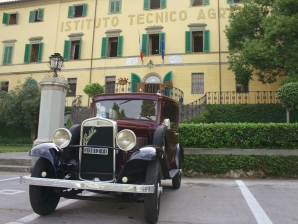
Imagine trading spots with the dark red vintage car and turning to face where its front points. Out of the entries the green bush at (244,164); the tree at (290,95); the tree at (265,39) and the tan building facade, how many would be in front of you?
0

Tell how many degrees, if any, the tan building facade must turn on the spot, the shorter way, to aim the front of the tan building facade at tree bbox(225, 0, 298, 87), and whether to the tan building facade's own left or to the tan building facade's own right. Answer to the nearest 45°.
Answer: approximately 45° to the tan building facade's own left

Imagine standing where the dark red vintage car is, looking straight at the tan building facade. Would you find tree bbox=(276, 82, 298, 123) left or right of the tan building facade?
right

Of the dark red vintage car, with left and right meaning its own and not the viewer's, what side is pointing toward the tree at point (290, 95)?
back

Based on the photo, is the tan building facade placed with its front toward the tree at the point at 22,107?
no

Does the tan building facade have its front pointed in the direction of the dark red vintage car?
yes

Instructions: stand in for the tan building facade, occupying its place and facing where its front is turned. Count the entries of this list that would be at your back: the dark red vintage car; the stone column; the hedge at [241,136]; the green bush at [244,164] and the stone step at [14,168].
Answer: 0

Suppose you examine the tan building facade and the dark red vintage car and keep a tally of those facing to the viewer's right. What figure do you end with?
0

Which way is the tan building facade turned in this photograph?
toward the camera

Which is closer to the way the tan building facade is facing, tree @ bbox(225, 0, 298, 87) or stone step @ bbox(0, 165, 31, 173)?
the stone step

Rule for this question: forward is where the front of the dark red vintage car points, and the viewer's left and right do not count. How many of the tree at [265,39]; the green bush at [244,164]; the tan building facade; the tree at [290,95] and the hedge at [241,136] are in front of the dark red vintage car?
0

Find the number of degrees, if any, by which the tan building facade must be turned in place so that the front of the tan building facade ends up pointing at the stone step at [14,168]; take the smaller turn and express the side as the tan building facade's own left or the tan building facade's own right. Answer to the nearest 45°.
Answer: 0° — it already faces it

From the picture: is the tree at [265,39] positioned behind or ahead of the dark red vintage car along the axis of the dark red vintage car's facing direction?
behind

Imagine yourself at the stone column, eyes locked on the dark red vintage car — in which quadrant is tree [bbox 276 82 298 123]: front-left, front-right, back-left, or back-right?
front-left

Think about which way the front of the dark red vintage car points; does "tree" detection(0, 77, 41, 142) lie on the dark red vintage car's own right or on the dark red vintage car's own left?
on the dark red vintage car's own right

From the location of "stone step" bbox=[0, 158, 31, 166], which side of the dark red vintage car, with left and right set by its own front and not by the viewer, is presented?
right
